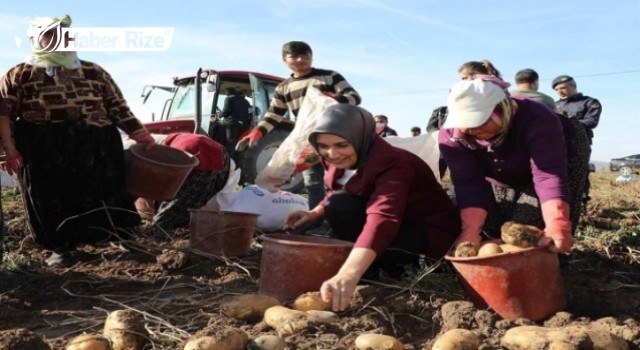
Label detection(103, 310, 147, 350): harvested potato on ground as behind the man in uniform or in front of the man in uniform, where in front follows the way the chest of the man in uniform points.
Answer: in front

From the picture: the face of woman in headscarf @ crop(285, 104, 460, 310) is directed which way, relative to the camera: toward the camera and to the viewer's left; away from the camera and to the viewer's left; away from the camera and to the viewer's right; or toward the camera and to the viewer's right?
toward the camera and to the viewer's left

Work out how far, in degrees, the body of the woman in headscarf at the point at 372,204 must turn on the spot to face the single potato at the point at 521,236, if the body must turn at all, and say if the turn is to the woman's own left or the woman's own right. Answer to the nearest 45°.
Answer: approximately 90° to the woman's own left

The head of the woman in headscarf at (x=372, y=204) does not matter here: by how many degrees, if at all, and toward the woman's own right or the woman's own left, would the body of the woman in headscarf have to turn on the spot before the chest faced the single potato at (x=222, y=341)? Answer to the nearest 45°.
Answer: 0° — they already face it

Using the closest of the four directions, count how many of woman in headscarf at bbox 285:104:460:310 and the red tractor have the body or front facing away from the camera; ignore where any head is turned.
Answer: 0

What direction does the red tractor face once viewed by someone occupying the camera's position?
facing the viewer and to the left of the viewer

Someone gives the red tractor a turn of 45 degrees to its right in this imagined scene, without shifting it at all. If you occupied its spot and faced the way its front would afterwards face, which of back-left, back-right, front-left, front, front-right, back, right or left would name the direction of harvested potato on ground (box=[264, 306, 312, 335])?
left

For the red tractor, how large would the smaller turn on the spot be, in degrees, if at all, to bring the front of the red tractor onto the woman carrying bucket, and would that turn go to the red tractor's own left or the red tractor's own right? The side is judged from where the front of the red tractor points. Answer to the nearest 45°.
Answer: approximately 45° to the red tractor's own left

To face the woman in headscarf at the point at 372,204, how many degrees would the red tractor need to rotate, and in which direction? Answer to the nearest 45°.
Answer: approximately 45° to its left

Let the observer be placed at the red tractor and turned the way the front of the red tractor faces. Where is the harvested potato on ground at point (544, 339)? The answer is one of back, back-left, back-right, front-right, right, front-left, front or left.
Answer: front-left

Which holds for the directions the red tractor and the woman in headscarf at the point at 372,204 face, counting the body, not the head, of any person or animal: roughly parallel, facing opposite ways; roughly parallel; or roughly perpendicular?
roughly parallel

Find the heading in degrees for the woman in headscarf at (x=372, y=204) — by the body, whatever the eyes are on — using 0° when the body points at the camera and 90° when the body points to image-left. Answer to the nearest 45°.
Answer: approximately 45°

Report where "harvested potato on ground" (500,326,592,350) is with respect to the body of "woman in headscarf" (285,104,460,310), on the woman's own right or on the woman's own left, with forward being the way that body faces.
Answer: on the woman's own left

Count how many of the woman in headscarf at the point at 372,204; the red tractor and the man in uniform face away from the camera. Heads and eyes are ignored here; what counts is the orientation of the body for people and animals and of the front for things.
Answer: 0

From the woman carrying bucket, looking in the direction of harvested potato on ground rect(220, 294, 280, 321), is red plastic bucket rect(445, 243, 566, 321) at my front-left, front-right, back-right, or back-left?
front-left

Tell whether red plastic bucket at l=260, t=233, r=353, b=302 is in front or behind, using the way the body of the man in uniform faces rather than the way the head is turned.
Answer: in front
